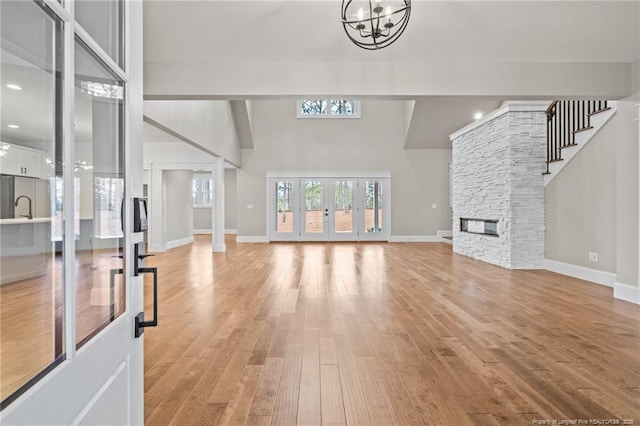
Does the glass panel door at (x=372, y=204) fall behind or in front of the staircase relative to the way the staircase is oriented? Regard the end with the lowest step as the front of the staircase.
in front

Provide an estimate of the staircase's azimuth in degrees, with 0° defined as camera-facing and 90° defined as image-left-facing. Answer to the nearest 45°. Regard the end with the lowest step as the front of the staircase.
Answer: approximately 135°

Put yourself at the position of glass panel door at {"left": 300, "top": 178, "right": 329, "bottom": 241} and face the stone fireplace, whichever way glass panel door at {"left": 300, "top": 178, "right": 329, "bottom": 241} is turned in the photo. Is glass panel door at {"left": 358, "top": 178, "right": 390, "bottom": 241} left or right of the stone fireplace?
left

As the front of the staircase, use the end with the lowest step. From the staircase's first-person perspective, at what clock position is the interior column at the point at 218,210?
The interior column is roughly at 10 o'clock from the staircase.

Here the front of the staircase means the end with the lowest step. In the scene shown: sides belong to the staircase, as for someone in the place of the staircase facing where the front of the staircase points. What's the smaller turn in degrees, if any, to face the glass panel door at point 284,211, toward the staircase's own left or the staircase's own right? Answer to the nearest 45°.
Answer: approximately 45° to the staircase's own left

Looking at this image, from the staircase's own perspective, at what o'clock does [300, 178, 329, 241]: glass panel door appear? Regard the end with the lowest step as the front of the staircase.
The glass panel door is roughly at 11 o'clock from the staircase.
